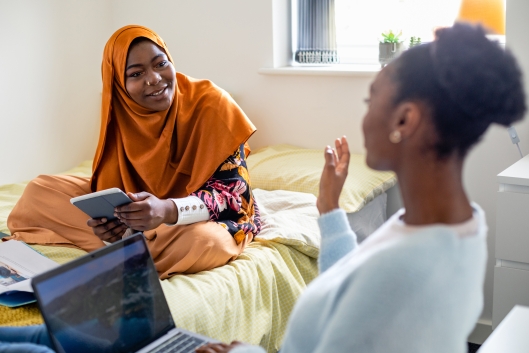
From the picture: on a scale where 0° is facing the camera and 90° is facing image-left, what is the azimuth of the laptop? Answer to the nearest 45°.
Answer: approximately 315°

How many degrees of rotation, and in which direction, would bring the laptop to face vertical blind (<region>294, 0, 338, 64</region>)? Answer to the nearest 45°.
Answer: approximately 90° to its left

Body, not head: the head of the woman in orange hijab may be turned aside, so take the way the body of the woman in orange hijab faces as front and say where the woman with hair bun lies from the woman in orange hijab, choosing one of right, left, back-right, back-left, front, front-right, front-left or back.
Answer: front-left

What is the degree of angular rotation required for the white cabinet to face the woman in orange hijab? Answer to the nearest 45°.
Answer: approximately 45° to its right

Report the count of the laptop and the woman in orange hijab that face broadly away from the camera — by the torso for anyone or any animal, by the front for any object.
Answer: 0

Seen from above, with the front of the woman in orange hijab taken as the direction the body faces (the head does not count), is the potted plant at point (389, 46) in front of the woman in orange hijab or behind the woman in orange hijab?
behind

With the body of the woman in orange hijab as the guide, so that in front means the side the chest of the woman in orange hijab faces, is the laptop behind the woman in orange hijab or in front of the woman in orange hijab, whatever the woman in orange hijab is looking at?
in front

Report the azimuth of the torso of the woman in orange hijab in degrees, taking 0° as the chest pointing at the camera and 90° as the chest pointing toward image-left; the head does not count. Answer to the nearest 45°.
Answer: approximately 45°

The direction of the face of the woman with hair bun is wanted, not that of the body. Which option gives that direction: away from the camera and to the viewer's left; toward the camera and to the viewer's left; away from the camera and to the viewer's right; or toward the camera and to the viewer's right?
away from the camera and to the viewer's left

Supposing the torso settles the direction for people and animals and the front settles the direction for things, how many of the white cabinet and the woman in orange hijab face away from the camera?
0

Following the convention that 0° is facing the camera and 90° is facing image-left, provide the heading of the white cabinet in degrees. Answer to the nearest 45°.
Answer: approximately 45°

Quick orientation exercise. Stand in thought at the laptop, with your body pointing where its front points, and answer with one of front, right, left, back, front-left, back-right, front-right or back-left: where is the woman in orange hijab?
back-left
